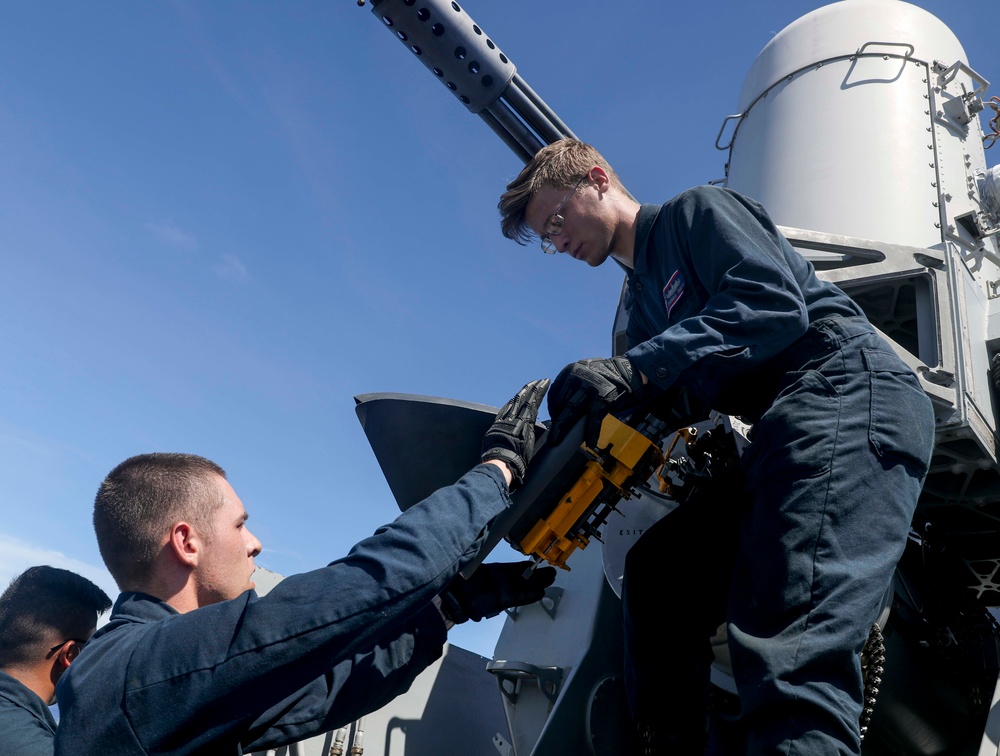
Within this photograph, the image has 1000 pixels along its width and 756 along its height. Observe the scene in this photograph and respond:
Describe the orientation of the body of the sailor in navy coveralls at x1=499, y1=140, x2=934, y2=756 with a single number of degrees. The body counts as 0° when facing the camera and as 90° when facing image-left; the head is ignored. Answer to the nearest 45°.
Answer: approximately 90°

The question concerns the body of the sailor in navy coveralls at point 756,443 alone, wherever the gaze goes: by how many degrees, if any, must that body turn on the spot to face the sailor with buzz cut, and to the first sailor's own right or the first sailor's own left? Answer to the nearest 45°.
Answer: approximately 45° to the first sailor's own left
